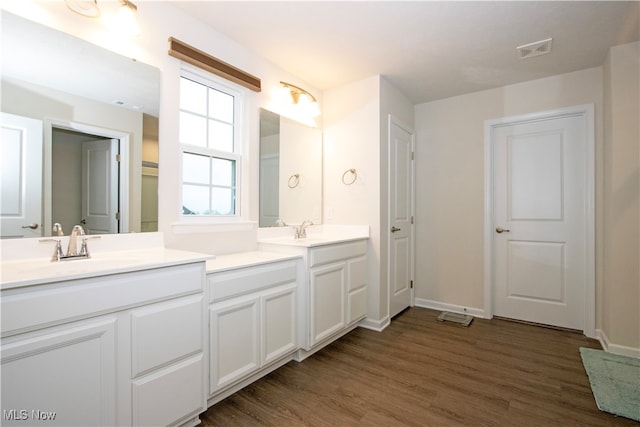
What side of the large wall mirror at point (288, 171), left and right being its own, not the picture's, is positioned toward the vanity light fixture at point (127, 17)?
right

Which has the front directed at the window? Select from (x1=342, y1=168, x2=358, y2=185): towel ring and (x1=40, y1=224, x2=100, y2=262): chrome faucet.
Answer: the towel ring

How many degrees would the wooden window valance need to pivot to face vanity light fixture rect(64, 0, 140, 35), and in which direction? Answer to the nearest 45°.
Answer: approximately 90° to its right

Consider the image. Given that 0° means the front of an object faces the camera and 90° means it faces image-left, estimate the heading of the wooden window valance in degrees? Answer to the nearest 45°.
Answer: approximately 315°

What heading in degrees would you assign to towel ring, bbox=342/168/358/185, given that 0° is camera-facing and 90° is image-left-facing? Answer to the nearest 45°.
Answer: approximately 45°

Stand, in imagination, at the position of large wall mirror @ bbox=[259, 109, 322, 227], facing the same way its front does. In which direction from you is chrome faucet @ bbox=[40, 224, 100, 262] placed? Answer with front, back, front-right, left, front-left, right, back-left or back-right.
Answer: right
